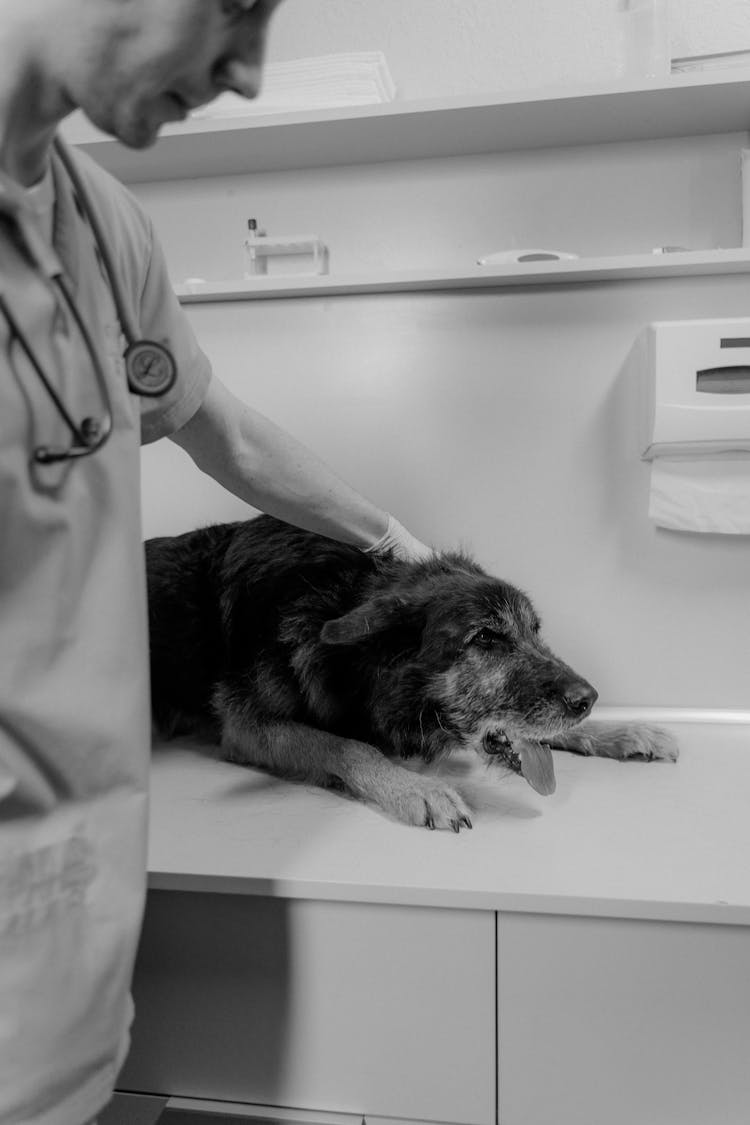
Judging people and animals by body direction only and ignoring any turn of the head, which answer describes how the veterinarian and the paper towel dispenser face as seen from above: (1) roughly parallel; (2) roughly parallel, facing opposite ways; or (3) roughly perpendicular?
roughly perpendicular

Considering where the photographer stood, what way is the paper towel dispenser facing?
facing the viewer

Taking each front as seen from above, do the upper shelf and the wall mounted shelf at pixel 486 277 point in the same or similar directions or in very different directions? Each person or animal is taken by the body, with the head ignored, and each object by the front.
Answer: same or similar directions

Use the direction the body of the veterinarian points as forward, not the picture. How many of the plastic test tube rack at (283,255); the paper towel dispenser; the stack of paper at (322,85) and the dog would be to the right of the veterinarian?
0

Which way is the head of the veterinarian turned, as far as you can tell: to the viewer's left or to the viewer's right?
to the viewer's right

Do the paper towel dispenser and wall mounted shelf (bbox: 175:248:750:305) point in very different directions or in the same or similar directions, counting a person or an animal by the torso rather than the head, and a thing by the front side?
same or similar directions

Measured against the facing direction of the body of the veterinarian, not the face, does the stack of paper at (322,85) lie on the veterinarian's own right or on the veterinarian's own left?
on the veterinarian's own left

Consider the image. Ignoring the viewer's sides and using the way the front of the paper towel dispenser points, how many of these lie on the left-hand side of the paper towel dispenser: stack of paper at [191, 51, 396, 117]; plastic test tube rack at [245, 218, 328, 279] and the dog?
0

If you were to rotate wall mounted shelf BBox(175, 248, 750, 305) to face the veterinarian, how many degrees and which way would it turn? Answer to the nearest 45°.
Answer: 0° — it already faces them

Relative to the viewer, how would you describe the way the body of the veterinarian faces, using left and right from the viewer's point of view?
facing the viewer and to the right of the viewer

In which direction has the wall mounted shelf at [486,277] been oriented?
toward the camera

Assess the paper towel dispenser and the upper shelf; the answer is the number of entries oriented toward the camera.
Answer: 2

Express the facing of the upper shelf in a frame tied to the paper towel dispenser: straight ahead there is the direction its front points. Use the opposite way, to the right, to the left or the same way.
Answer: the same way
